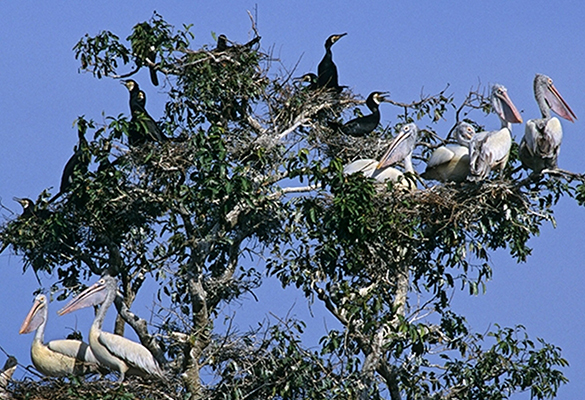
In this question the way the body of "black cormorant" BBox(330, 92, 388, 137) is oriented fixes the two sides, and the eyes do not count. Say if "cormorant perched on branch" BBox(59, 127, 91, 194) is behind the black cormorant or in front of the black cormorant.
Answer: behind

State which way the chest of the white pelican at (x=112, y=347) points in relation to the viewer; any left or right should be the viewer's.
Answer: facing to the left of the viewer

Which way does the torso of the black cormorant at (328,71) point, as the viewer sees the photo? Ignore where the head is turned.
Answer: to the viewer's right

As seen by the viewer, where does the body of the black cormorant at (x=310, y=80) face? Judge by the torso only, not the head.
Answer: to the viewer's left

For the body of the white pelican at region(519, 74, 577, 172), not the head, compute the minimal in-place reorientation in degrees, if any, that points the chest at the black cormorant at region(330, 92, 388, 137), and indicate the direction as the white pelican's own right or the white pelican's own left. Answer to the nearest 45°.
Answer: approximately 135° to the white pelican's own left

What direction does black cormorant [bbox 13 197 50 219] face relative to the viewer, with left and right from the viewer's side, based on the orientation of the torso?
facing to the left of the viewer

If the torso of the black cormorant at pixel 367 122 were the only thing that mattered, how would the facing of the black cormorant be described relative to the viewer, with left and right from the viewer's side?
facing to the right of the viewer

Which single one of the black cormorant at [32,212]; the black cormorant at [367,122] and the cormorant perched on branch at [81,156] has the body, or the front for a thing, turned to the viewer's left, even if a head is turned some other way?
the black cormorant at [32,212]

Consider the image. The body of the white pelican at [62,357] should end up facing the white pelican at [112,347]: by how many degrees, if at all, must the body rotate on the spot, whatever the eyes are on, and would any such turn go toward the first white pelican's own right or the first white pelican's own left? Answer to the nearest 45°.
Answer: approximately 135° to the first white pelican's own left

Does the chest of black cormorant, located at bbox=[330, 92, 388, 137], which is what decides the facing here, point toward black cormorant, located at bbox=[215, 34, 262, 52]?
no
